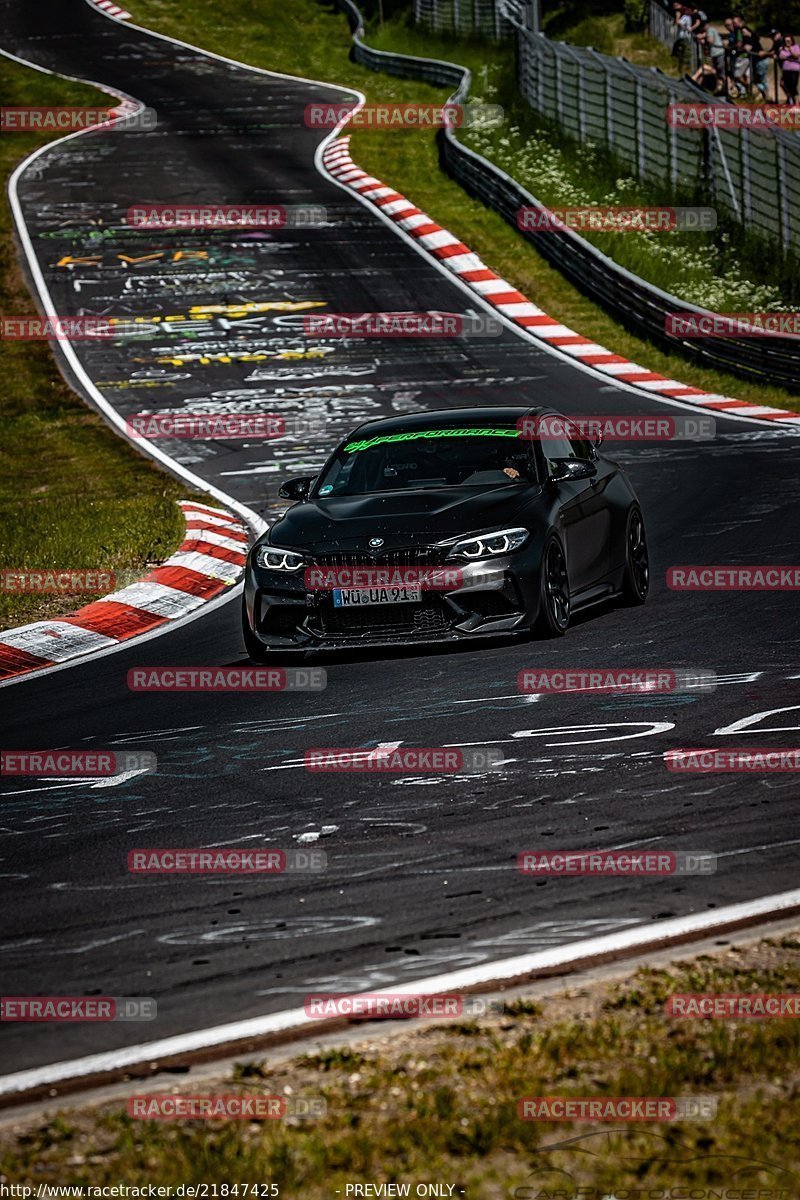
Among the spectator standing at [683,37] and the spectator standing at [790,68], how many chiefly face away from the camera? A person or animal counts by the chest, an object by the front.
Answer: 0

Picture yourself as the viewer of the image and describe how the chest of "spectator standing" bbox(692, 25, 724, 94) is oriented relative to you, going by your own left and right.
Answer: facing the viewer and to the left of the viewer

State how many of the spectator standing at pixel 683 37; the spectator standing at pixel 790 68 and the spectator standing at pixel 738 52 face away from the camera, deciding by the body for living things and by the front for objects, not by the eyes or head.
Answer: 0

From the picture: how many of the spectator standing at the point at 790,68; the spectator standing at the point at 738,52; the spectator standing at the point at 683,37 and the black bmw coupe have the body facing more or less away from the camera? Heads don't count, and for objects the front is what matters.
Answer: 0

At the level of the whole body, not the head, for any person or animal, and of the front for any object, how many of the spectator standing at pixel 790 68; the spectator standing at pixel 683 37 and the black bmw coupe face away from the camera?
0

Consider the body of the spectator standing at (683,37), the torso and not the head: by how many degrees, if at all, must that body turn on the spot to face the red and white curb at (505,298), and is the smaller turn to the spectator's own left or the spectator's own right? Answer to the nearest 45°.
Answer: approximately 45° to the spectator's own left

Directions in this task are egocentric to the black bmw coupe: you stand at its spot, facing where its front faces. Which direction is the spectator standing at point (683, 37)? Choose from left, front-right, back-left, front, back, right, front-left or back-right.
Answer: back-right

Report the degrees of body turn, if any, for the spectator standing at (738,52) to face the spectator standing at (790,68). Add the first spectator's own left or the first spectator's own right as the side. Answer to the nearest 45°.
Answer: approximately 90° to the first spectator's own left

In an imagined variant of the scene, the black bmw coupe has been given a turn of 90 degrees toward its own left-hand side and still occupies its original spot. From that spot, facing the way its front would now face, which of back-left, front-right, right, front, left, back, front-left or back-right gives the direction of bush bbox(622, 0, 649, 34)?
back-left

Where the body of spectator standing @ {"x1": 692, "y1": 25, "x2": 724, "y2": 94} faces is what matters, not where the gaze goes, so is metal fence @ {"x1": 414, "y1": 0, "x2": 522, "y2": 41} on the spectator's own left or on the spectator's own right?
on the spectator's own right

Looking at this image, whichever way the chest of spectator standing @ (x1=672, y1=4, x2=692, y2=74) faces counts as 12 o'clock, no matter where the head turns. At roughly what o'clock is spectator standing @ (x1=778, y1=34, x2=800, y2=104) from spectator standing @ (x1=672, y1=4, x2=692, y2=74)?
spectator standing @ (x1=778, y1=34, x2=800, y2=104) is roughly at 10 o'clock from spectator standing @ (x1=672, y1=4, x2=692, y2=74).

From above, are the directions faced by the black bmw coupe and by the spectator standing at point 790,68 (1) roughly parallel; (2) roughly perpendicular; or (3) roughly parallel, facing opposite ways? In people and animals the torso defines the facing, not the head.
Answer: roughly parallel
